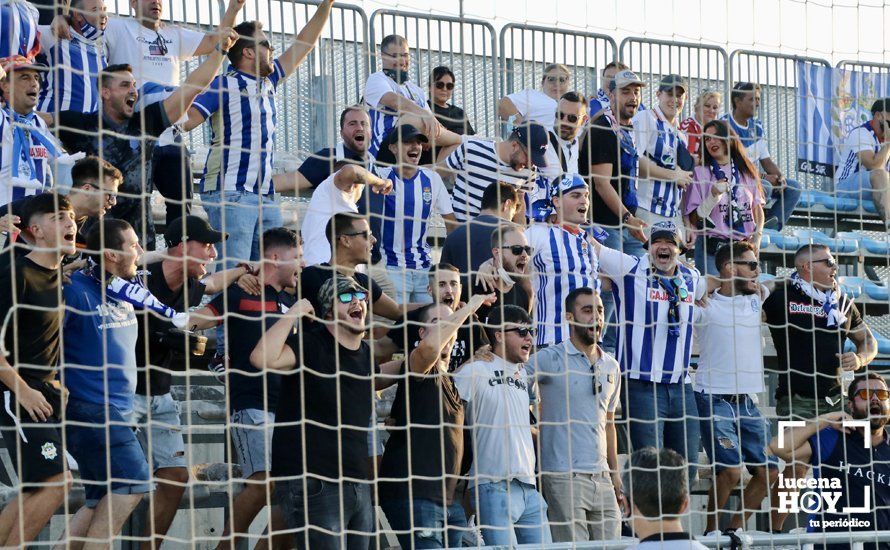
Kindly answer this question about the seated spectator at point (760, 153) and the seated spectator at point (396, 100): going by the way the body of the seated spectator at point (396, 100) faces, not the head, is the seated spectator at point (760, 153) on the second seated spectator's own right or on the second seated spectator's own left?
on the second seated spectator's own left

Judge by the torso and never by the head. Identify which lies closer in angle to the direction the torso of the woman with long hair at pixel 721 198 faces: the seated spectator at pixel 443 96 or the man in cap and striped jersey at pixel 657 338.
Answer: the man in cap and striped jersey

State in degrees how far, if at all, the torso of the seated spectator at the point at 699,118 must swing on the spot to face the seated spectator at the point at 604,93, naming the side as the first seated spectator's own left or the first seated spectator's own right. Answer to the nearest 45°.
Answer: approximately 90° to the first seated spectator's own right

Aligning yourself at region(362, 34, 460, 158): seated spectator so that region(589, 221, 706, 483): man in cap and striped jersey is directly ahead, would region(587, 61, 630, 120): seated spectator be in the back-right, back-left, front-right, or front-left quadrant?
front-left

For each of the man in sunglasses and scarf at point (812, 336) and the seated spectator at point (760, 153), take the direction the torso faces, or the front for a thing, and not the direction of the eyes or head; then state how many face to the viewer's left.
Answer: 0

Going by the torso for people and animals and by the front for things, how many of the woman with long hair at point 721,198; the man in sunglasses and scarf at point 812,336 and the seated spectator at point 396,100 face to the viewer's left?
0

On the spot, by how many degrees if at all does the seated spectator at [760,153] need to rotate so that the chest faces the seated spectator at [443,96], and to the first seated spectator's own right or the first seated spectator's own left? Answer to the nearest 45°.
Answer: approximately 90° to the first seated spectator's own right

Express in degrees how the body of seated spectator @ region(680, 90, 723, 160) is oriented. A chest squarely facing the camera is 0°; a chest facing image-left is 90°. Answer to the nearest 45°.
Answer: approximately 315°

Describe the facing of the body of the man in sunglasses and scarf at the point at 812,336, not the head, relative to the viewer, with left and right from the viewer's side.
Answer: facing the viewer and to the right of the viewer

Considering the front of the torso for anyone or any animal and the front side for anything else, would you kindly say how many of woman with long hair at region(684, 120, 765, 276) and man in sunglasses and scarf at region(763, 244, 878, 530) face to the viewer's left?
0

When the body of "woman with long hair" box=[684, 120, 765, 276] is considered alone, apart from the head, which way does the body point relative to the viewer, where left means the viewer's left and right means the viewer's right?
facing the viewer

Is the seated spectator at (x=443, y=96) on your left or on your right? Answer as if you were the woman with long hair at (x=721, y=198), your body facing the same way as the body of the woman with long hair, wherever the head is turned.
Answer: on your right
